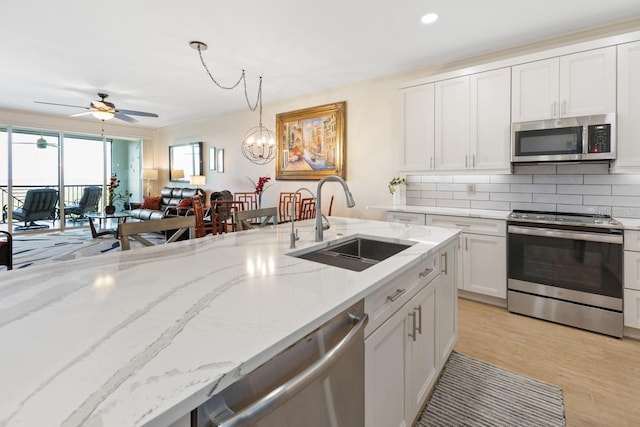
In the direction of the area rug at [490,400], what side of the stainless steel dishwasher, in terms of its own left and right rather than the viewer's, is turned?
left

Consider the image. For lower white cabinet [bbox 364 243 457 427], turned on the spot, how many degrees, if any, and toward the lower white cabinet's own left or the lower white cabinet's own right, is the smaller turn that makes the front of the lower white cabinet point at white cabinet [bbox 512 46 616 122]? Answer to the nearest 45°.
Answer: approximately 90° to the lower white cabinet's own left

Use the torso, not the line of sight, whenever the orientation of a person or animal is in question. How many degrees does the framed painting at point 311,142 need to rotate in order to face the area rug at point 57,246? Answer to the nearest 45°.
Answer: approximately 45° to its right

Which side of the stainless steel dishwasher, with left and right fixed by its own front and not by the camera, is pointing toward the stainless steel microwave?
left

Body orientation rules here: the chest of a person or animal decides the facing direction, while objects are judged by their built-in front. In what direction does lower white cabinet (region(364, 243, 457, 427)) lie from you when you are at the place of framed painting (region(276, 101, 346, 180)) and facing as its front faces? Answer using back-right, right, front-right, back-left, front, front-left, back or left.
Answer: front-left
